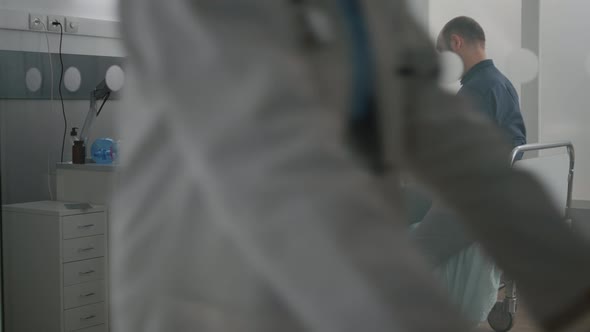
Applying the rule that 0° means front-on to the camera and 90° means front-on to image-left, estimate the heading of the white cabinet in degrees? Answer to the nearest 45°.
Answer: approximately 315°

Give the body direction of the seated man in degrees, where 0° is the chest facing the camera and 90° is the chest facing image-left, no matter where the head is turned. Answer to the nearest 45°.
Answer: approximately 135°

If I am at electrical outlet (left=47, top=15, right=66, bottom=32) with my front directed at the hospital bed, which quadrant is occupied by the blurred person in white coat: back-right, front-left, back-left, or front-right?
front-right

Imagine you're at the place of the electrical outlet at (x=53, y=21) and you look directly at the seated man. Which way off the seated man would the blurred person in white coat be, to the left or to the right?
right

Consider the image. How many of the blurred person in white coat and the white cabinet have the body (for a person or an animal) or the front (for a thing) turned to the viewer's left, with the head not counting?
0
